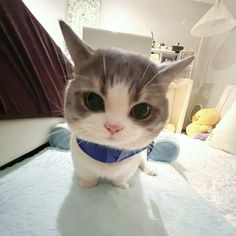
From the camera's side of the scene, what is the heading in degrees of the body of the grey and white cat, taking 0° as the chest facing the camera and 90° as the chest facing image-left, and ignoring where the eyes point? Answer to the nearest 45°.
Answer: approximately 0°

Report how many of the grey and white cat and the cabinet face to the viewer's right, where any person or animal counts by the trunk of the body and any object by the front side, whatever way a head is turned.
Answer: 0

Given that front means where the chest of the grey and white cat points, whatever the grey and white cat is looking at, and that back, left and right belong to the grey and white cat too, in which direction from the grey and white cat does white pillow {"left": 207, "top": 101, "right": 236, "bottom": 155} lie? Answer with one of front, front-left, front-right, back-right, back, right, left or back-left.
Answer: back-left
